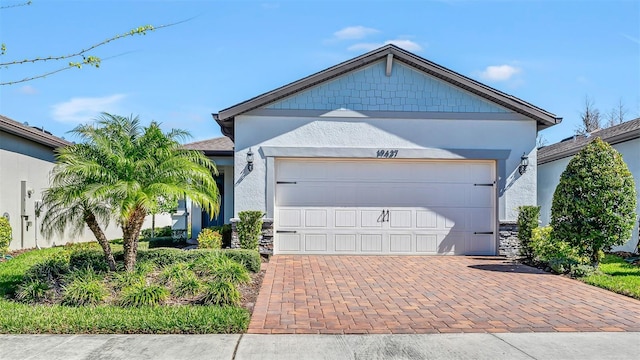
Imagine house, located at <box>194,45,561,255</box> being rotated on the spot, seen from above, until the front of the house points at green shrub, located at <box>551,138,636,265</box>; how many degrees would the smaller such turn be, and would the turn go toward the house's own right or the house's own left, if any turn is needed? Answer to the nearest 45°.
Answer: approximately 45° to the house's own left

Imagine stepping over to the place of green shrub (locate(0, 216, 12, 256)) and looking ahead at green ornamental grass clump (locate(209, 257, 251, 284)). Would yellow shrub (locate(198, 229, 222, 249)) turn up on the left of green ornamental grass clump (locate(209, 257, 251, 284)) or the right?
left

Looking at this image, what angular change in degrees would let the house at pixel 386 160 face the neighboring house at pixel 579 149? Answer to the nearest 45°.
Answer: approximately 135° to its left

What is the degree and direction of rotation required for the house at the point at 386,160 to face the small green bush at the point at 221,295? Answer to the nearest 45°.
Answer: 0° — it already faces it

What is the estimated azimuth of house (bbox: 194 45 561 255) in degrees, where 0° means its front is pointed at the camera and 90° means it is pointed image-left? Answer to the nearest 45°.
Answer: approximately 0°

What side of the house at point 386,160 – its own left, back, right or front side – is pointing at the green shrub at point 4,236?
right

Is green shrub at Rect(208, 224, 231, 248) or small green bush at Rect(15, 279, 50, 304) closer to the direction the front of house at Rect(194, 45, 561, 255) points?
the small green bush

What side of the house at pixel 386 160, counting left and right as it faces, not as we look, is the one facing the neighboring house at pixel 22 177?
right

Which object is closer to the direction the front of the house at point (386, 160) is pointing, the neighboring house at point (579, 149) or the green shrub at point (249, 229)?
the green shrub

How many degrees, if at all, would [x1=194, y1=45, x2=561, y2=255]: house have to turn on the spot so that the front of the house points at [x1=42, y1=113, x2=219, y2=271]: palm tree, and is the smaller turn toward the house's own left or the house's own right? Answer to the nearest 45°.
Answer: approximately 45° to the house's own right
